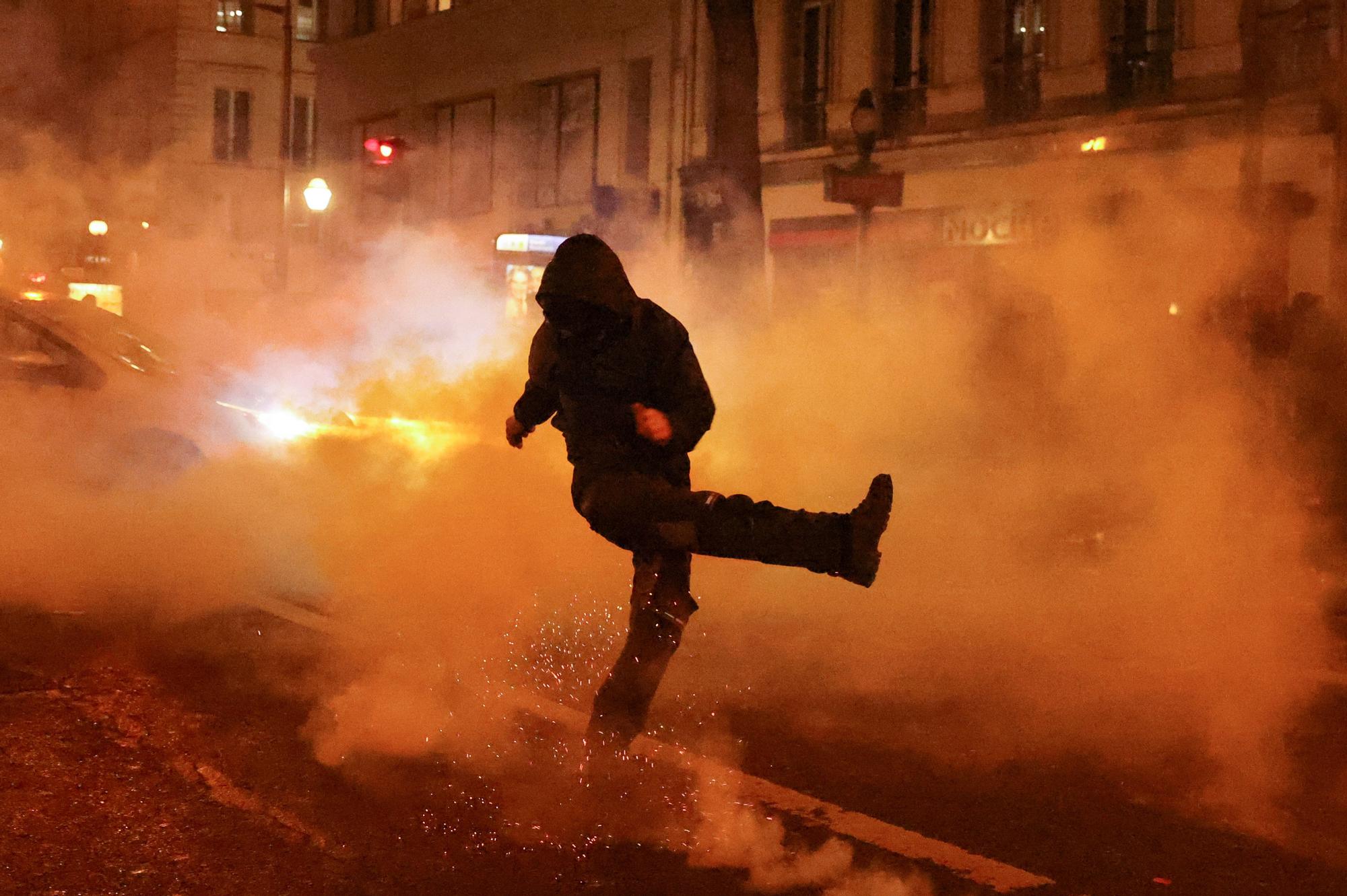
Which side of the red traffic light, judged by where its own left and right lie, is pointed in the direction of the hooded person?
front

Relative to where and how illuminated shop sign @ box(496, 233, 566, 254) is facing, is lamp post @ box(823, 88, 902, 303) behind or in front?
in front

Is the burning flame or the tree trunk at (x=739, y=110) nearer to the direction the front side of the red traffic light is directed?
the burning flame

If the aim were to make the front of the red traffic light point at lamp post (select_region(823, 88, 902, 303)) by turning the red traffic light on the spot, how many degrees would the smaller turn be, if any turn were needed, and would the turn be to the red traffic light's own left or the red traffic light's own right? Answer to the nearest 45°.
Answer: approximately 45° to the red traffic light's own left

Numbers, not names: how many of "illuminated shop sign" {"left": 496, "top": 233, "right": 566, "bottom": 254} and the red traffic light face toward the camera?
2

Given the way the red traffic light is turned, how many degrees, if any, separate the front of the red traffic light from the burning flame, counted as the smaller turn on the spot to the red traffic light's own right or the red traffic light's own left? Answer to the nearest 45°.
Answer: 0° — it already faces it

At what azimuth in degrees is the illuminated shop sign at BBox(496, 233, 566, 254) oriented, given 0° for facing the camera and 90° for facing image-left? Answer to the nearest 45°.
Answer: approximately 0°

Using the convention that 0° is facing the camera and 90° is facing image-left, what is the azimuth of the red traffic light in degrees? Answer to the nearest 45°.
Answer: approximately 0°

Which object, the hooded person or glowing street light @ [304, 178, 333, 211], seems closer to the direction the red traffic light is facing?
the hooded person

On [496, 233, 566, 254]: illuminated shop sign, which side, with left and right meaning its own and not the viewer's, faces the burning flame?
front
